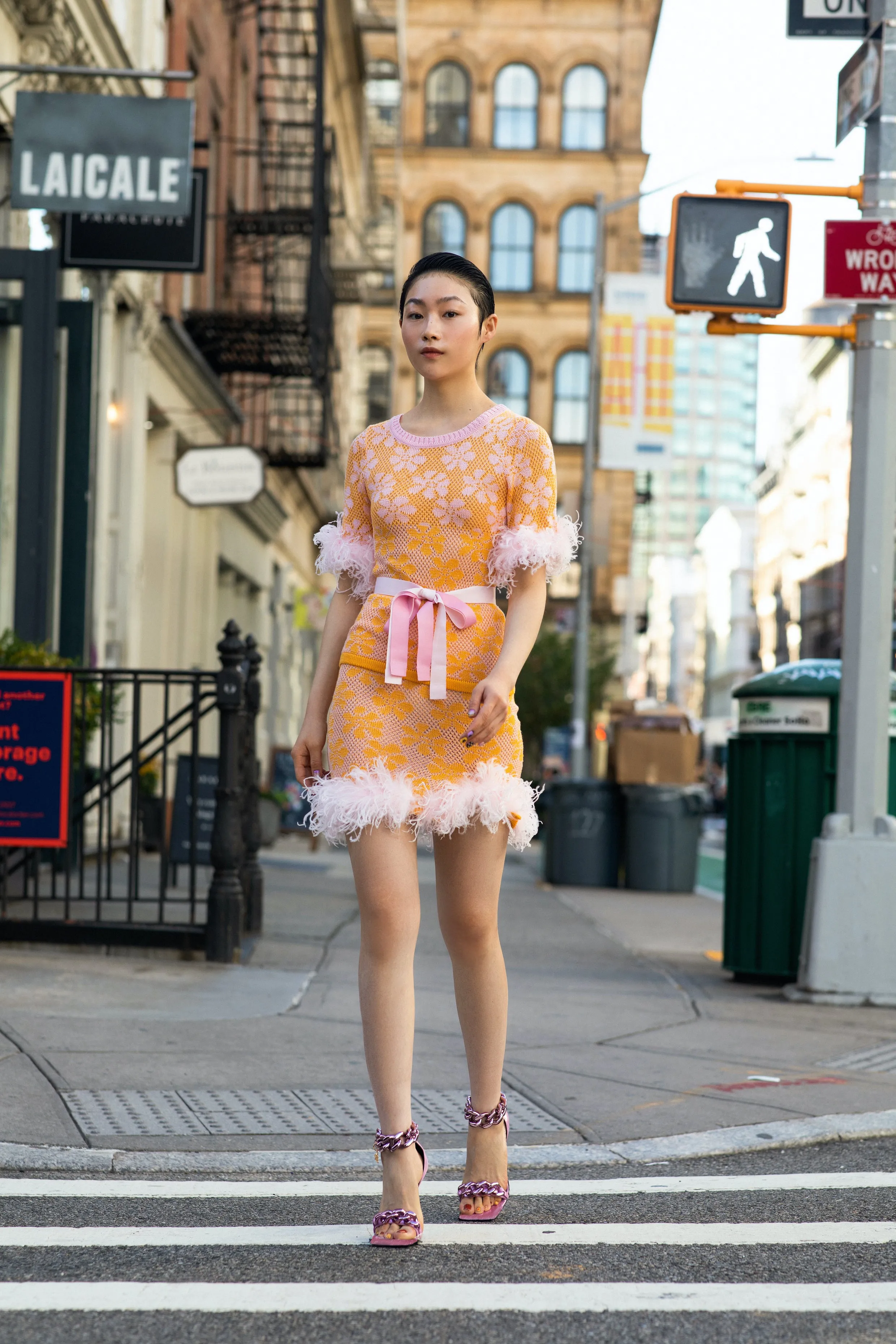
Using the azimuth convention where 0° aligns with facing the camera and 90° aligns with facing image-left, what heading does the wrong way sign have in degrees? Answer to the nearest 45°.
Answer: approximately 0°

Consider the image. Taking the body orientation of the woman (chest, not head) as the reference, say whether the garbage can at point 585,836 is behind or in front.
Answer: behind

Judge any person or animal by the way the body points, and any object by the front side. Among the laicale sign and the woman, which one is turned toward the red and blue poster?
the laicale sign

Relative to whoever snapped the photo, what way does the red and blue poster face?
facing the viewer

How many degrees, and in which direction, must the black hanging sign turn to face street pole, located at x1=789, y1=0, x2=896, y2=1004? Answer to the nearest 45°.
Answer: approximately 45° to its left

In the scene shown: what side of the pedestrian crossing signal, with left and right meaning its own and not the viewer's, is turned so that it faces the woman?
front

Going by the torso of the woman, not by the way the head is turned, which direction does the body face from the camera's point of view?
toward the camera

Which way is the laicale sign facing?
toward the camera

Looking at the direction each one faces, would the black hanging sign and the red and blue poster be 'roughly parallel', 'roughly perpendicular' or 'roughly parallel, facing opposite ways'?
roughly parallel

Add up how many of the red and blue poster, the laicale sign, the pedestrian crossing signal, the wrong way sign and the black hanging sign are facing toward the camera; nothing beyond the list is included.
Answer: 5
